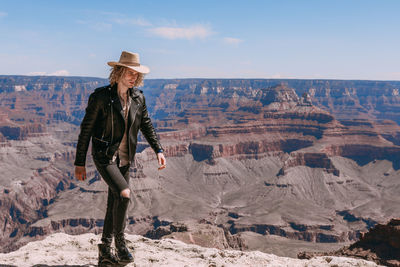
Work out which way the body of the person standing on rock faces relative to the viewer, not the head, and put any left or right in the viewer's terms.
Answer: facing the viewer and to the right of the viewer

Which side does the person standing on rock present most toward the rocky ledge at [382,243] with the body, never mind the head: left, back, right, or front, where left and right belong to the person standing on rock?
left
